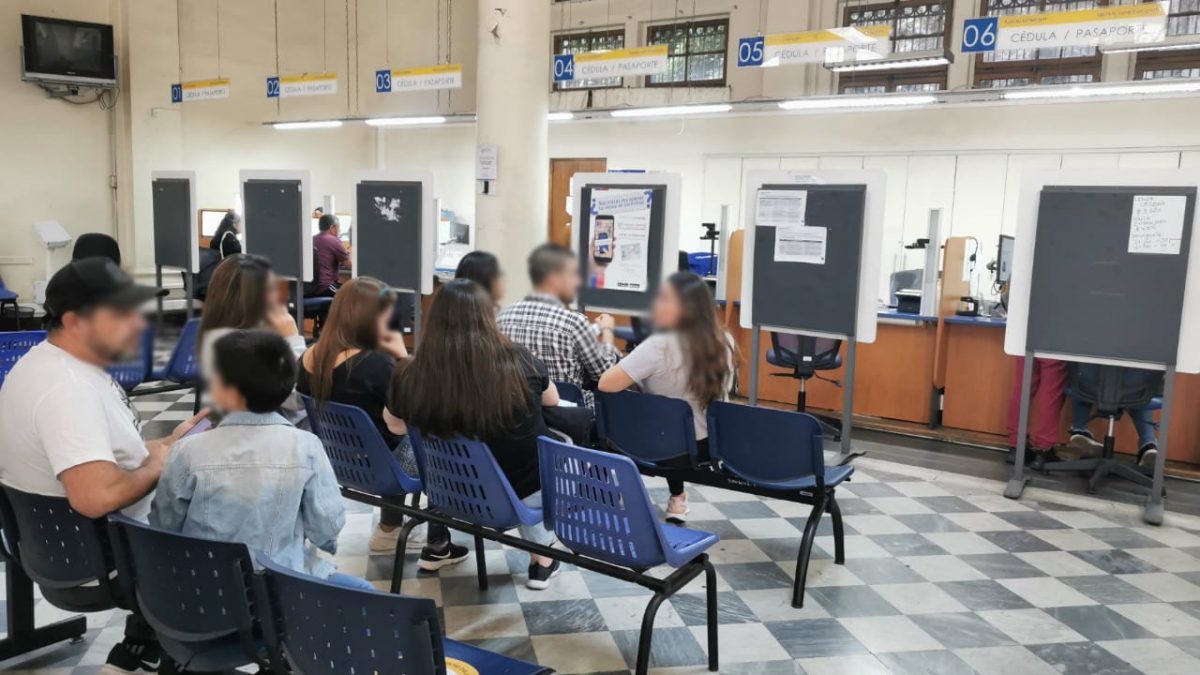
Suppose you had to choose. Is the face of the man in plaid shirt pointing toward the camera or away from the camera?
away from the camera

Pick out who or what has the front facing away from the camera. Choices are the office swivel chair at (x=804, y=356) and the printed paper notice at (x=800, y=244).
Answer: the office swivel chair

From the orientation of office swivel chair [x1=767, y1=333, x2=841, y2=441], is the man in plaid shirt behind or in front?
behind

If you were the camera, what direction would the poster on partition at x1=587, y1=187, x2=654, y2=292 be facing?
facing the viewer

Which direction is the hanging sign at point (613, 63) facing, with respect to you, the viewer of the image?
facing the viewer and to the left of the viewer

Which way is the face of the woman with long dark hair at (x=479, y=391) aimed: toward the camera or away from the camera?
away from the camera

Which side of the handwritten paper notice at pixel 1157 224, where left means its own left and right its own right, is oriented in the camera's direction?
front

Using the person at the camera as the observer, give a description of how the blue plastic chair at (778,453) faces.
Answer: facing away from the viewer and to the right of the viewer

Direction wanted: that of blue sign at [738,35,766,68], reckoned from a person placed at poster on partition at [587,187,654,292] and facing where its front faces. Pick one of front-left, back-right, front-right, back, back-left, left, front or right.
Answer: back

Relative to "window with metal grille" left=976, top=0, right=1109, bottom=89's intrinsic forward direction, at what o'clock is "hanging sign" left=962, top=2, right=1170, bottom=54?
The hanging sign is roughly at 12 o'clock from the window with metal grille.

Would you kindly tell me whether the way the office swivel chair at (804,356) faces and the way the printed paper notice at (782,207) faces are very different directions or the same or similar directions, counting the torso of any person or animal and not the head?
very different directions

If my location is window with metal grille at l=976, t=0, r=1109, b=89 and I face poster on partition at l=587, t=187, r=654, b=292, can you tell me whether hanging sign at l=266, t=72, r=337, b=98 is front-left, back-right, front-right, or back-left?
front-right

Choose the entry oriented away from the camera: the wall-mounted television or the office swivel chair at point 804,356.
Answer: the office swivel chair
